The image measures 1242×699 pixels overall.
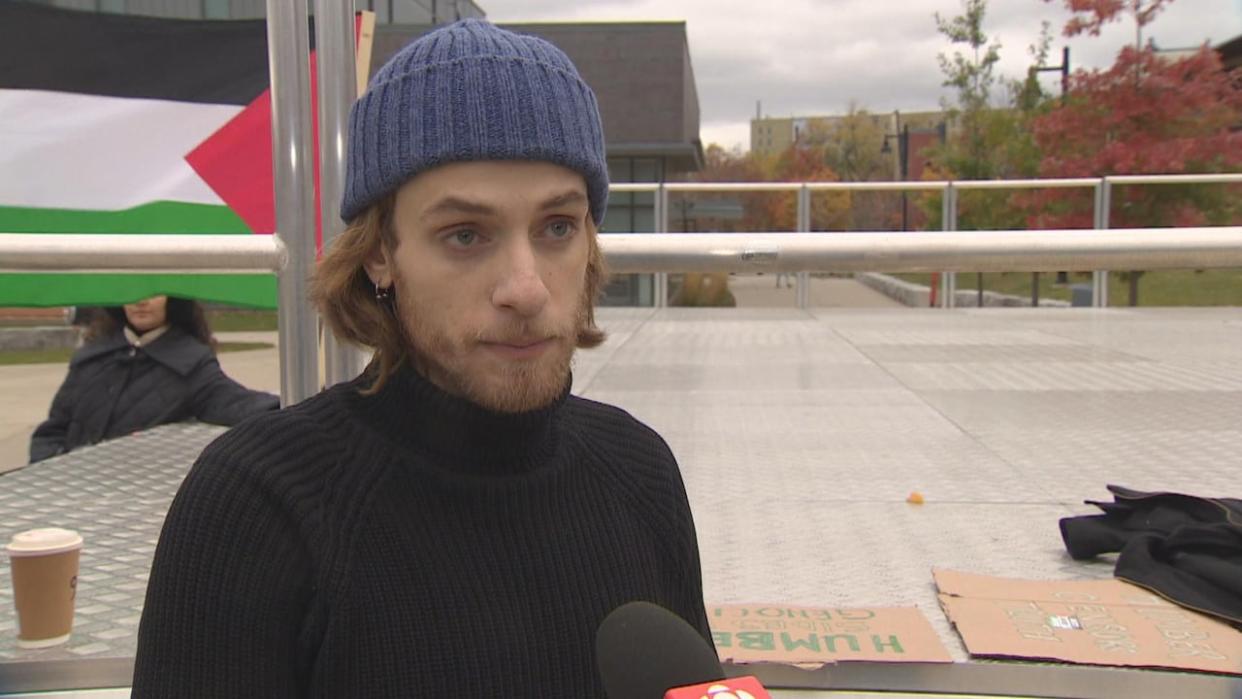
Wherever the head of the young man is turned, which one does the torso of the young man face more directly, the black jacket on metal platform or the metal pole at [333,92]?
the black jacket on metal platform

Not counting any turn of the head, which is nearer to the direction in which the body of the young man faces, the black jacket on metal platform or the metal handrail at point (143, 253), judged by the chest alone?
the black jacket on metal platform

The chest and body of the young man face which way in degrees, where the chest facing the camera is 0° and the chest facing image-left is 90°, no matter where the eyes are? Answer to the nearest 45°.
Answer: approximately 315°

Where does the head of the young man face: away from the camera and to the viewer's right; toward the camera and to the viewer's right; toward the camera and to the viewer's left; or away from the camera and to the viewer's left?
toward the camera and to the viewer's right

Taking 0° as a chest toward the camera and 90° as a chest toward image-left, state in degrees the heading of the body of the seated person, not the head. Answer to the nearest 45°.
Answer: approximately 0°

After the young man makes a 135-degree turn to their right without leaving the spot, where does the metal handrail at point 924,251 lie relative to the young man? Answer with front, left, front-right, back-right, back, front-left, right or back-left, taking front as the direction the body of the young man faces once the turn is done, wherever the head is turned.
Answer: back-right

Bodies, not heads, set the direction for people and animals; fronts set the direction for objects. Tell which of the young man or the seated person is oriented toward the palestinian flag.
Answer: the seated person

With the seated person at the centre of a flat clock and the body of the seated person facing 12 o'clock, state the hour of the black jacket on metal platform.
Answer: The black jacket on metal platform is roughly at 11 o'clock from the seated person.

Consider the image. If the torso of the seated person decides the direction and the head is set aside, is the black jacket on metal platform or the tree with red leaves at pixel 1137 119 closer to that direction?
the black jacket on metal platform

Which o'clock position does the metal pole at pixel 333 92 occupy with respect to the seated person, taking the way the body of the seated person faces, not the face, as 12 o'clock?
The metal pole is roughly at 12 o'clock from the seated person.
